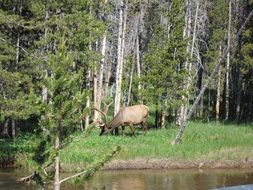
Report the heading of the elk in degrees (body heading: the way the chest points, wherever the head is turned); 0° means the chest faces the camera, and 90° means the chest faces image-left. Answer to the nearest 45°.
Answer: approximately 90°
